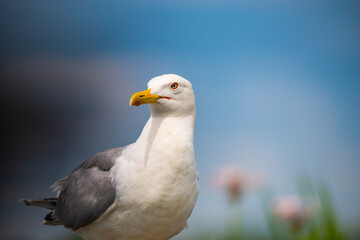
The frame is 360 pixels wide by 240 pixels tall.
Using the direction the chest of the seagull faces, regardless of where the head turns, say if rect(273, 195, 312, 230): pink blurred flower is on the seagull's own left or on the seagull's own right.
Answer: on the seagull's own left

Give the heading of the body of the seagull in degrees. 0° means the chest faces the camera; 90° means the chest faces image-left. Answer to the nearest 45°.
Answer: approximately 315°
